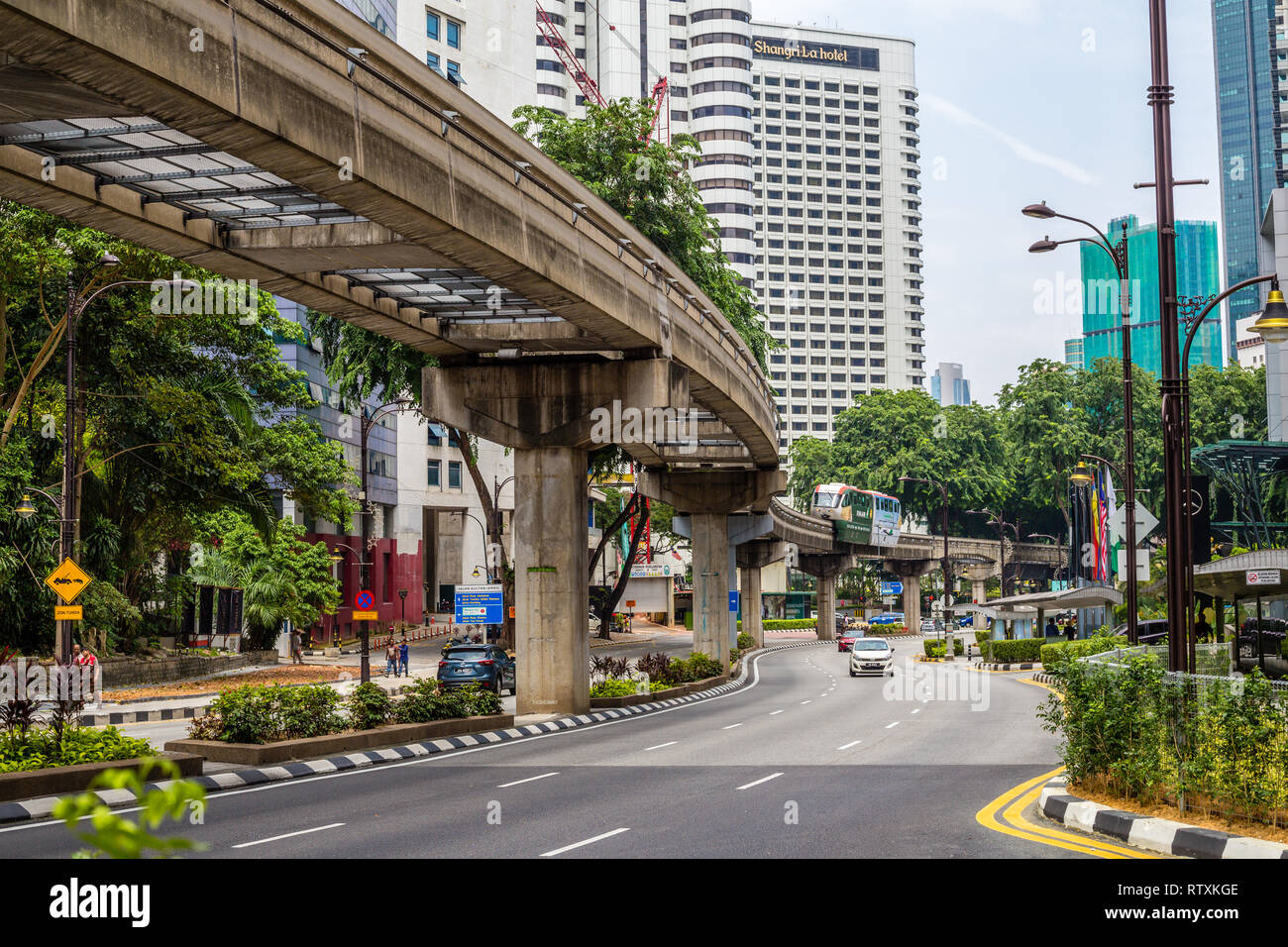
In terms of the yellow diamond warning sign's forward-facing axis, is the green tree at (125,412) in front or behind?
behind

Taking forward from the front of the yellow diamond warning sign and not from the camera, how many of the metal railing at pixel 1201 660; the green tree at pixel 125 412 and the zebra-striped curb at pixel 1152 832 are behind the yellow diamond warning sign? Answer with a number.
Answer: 1

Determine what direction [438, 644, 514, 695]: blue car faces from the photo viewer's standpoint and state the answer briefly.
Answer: facing away from the viewer and to the right of the viewer

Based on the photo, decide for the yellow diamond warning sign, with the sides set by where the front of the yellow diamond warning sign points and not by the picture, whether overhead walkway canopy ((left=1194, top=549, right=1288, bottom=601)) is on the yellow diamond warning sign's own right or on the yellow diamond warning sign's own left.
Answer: on the yellow diamond warning sign's own left

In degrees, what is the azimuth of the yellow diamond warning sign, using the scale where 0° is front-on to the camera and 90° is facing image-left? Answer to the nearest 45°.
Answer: approximately 0°

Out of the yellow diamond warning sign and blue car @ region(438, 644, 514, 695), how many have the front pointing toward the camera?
1

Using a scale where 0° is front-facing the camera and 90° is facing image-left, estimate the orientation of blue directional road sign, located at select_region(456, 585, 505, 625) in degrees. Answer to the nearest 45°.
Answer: approximately 0°

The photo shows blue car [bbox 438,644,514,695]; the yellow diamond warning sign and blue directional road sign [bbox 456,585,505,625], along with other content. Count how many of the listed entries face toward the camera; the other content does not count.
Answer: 2

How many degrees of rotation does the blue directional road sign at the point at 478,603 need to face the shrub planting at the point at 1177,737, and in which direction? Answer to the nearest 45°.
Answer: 0° — it already faces it
